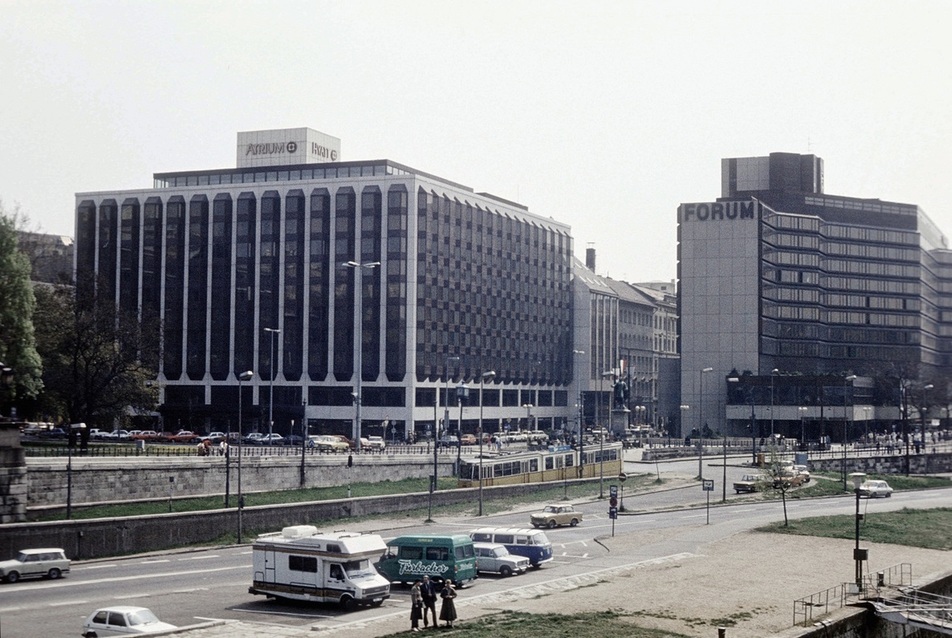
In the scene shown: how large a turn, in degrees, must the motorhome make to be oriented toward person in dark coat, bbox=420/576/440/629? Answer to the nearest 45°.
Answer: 0° — it already faces them

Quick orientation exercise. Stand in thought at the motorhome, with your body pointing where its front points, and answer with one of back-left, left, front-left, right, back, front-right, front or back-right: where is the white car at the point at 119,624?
right

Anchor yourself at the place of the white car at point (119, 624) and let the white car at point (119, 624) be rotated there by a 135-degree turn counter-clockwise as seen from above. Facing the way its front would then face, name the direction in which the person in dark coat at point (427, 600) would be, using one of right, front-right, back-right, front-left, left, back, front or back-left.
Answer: right

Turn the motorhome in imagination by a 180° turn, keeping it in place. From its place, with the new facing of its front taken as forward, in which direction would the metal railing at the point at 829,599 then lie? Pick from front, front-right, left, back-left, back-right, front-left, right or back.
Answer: back-right

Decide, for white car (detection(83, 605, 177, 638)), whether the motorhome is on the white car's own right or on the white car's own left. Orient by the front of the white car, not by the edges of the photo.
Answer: on the white car's own left

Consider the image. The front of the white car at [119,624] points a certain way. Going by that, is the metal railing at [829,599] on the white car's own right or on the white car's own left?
on the white car's own left

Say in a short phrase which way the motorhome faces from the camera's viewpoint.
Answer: facing the viewer and to the right of the viewer

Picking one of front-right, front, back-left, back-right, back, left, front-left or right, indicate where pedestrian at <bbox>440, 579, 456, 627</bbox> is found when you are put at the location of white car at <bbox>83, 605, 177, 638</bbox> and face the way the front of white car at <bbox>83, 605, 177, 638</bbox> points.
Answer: front-left

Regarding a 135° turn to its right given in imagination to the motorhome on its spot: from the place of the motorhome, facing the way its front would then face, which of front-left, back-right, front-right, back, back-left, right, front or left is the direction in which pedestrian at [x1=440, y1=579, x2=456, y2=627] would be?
back-left

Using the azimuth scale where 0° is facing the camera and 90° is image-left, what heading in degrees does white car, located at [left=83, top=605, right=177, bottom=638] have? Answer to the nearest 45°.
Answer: approximately 315°

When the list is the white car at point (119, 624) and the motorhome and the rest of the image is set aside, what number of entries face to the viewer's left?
0

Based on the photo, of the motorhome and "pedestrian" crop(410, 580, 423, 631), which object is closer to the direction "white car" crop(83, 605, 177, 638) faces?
the pedestrian
